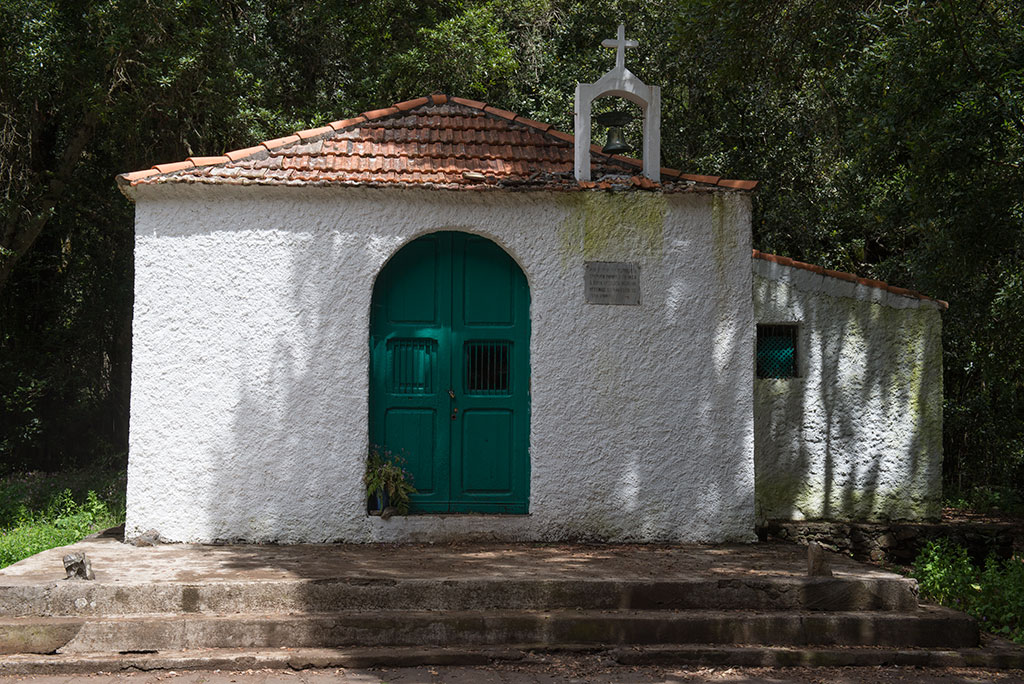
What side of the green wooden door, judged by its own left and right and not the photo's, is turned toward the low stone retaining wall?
left

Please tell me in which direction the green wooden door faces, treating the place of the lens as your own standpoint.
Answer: facing the viewer
